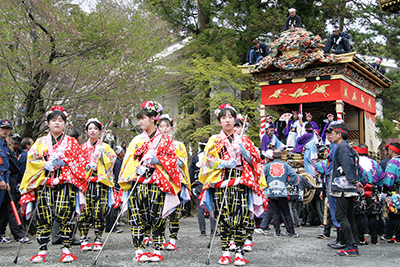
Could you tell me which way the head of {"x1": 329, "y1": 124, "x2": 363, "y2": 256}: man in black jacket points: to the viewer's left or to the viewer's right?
to the viewer's left

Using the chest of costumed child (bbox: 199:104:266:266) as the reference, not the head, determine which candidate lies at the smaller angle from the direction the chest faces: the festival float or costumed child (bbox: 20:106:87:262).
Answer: the costumed child

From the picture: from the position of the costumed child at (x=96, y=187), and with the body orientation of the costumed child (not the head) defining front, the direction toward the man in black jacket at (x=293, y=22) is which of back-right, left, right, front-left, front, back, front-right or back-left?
back-left

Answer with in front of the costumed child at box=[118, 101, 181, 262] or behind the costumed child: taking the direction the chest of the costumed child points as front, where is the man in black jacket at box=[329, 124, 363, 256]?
behind

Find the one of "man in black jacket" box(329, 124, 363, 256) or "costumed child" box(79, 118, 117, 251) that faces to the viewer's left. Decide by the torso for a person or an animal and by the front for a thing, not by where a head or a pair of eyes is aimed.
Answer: the man in black jacket

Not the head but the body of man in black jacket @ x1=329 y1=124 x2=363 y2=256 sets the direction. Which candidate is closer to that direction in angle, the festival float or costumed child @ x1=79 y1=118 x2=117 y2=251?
the costumed child

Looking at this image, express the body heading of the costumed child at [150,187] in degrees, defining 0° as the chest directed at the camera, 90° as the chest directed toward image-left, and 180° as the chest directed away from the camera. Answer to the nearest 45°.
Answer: approximately 45°

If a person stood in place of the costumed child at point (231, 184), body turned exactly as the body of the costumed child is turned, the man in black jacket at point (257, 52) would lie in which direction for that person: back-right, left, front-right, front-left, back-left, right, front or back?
back

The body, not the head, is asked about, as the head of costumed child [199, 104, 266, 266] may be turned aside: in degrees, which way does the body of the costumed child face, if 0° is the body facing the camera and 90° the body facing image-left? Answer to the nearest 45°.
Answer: approximately 0°

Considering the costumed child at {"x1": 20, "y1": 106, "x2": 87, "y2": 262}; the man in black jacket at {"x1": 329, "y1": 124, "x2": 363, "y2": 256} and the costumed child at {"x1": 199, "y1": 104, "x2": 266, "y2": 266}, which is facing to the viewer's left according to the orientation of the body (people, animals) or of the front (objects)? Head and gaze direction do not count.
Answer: the man in black jacket

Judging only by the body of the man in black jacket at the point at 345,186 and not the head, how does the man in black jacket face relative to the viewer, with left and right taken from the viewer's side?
facing to the left of the viewer

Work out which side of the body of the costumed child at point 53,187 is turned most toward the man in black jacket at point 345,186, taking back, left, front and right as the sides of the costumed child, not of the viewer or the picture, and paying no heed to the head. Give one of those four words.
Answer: left

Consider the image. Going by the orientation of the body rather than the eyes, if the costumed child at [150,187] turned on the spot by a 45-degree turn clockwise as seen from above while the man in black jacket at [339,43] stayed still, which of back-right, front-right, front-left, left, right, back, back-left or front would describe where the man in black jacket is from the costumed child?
back-right
